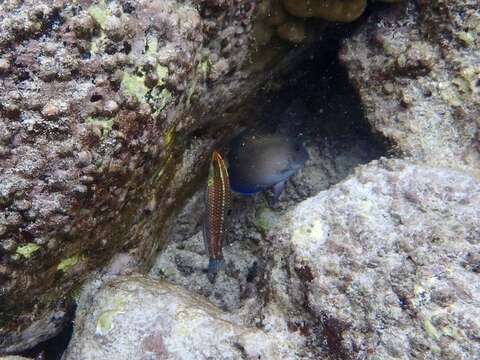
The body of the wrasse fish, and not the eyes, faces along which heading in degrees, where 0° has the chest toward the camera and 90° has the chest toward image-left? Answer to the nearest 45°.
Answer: approximately 180°

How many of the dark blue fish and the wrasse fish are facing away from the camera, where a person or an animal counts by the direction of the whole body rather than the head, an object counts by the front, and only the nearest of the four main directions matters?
1

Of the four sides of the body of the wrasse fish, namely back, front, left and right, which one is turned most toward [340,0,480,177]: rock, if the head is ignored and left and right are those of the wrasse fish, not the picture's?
right

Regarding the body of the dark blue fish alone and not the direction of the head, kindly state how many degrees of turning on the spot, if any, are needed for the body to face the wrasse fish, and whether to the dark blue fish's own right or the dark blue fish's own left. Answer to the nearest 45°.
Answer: approximately 90° to the dark blue fish's own right

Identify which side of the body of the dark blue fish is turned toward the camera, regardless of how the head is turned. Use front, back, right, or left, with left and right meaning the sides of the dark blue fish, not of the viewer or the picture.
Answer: right

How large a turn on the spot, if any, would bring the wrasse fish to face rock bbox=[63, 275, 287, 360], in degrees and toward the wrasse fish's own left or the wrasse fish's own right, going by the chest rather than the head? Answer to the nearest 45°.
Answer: approximately 180°

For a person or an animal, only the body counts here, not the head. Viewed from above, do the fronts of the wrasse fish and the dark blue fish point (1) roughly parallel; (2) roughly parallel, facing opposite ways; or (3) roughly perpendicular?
roughly perpendicular
